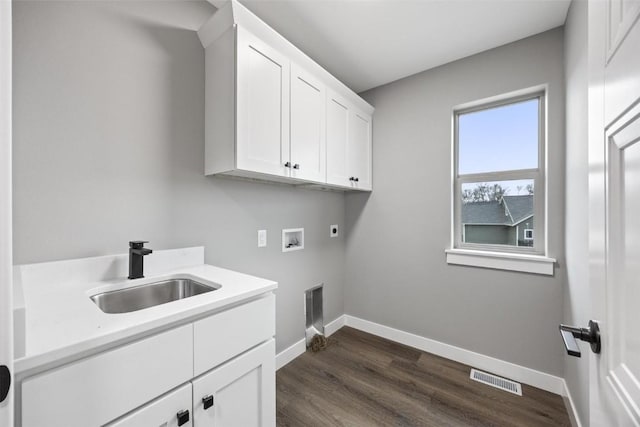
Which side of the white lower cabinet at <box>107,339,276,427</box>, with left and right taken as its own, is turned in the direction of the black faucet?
back

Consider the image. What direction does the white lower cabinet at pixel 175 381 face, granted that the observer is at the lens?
facing the viewer and to the right of the viewer

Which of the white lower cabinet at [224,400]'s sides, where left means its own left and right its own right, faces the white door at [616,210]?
front

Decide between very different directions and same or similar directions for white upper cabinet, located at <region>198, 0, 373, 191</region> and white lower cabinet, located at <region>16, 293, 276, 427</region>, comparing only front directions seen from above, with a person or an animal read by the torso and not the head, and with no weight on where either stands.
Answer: same or similar directions

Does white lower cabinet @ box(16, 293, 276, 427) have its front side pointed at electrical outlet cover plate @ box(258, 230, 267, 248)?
no

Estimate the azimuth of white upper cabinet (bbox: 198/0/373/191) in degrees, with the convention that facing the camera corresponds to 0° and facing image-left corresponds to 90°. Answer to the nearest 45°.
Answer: approximately 315°

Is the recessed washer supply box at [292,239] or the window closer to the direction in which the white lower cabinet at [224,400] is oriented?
the window

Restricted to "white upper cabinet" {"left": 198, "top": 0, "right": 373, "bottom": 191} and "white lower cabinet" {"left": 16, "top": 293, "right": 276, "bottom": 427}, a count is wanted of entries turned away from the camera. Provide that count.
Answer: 0

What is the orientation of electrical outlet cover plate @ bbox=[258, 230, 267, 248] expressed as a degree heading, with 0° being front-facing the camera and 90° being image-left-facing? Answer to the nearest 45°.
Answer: approximately 315°

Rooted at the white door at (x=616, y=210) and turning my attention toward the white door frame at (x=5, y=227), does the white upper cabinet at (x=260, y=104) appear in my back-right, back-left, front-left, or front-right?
front-right

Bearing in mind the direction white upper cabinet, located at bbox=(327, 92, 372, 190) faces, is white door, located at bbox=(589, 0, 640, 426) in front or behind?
in front
